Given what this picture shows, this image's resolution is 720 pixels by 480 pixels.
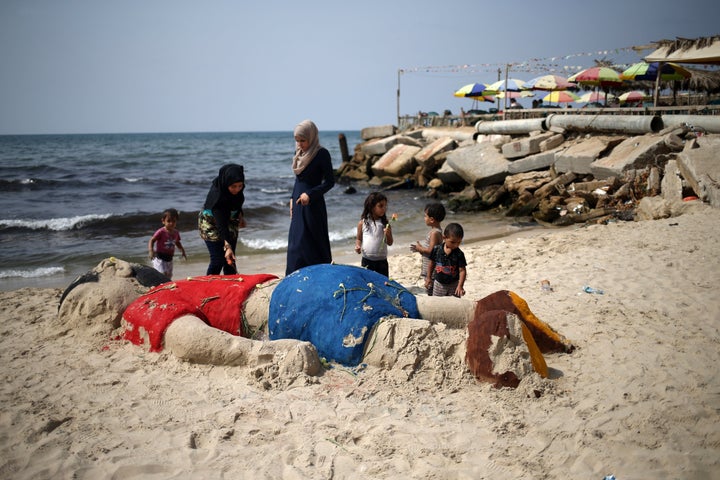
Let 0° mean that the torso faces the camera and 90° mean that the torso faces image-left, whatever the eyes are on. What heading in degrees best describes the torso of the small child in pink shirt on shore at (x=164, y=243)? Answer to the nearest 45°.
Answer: approximately 315°

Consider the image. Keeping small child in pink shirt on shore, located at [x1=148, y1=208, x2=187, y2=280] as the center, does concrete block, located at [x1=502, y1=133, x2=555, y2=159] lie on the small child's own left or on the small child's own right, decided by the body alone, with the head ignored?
on the small child's own left

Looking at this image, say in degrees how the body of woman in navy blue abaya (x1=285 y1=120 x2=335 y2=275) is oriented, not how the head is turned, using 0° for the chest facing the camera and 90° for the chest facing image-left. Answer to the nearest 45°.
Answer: approximately 45°

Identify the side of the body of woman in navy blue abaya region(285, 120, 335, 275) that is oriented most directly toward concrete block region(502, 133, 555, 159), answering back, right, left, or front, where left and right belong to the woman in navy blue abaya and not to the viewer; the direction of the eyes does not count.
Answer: back

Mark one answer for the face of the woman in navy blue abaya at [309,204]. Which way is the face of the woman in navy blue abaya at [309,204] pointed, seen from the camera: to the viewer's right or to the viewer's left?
to the viewer's left

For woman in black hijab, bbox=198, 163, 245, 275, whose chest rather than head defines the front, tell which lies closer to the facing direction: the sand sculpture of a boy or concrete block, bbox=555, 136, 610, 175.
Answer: the sand sculpture of a boy

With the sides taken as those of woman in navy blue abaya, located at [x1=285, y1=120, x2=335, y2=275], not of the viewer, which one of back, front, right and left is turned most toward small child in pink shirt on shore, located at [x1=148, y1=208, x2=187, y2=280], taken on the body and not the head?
right

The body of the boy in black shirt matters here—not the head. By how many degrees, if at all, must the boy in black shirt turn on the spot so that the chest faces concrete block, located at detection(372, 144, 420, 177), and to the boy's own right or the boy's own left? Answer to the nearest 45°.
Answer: approximately 180°
